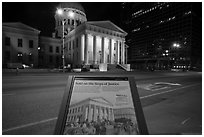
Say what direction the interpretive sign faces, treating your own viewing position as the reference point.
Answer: facing the viewer
